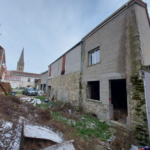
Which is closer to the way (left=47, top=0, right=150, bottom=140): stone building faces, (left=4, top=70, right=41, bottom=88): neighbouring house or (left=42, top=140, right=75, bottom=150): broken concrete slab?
the broken concrete slab

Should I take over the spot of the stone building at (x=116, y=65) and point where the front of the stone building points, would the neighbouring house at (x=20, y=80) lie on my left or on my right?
on my right

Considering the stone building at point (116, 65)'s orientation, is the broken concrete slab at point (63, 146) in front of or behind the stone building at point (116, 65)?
in front

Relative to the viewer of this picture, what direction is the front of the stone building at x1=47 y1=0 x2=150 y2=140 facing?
facing the viewer and to the left of the viewer
